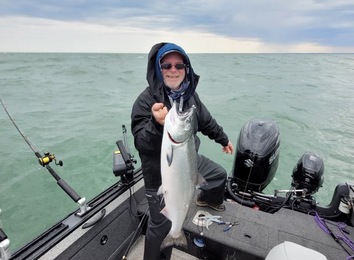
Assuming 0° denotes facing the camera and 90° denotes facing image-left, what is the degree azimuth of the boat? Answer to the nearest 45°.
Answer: approximately 45°

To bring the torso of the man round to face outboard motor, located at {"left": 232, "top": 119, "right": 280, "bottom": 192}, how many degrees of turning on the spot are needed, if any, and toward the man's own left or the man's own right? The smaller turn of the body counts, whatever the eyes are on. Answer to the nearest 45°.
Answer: approximately 135° to the man's own left

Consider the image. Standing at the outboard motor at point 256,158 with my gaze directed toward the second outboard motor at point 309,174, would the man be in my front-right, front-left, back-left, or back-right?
back-right

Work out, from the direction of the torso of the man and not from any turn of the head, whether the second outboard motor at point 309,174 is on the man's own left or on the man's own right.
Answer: on the man's own left

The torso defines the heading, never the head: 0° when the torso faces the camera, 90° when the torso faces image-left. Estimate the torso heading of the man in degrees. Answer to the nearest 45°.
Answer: approximately 0°
